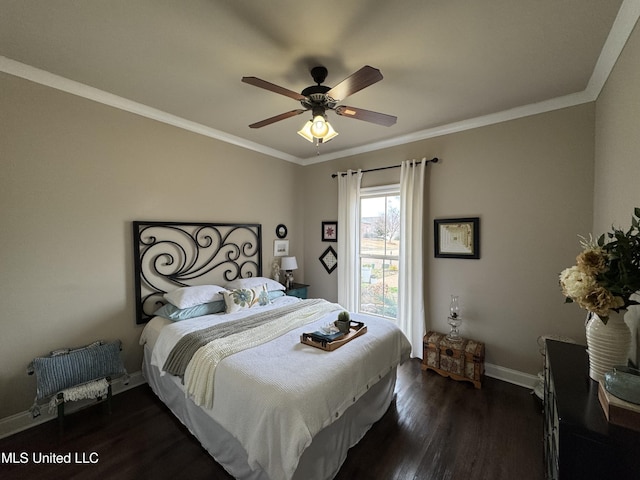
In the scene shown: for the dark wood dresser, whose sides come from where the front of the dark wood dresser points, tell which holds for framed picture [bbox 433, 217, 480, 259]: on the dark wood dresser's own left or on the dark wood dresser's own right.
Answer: on the dark wood dresser's own right

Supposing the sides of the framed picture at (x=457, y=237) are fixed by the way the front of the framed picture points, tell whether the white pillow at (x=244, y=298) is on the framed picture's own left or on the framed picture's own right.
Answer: on the framed picture's own right

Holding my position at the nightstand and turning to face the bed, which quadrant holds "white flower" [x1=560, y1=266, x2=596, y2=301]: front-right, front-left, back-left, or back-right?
front-left

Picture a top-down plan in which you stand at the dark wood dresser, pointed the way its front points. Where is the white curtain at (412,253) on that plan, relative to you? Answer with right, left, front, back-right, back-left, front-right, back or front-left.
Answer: front-right

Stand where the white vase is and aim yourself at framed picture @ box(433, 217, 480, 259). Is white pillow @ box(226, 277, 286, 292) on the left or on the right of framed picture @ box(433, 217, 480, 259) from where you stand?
left

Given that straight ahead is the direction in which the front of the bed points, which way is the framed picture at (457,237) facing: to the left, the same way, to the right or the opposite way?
to the right

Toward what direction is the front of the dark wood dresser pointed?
to the viewer's left

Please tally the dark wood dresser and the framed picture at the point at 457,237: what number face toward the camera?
1

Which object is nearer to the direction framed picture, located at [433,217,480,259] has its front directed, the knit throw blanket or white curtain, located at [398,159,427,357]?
the knit throw blanket

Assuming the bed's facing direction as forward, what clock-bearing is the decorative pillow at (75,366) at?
The decorative pillow is roughly at 5 o'clock from the bed.

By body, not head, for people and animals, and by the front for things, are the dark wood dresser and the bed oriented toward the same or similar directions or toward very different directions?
very different directions

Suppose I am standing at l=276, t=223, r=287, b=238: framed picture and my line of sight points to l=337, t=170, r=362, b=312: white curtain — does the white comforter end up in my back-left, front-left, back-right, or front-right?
front-right

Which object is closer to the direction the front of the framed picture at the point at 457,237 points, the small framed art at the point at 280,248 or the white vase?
the white vase

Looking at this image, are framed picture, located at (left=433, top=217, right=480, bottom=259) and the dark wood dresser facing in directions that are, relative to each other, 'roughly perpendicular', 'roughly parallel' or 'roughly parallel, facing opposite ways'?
roughly perpendicular

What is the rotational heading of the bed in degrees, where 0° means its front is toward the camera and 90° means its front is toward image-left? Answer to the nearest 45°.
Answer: approximately 315°

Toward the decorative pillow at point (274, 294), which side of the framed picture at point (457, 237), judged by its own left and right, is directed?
right

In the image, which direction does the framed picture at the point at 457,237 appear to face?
toward the camera
